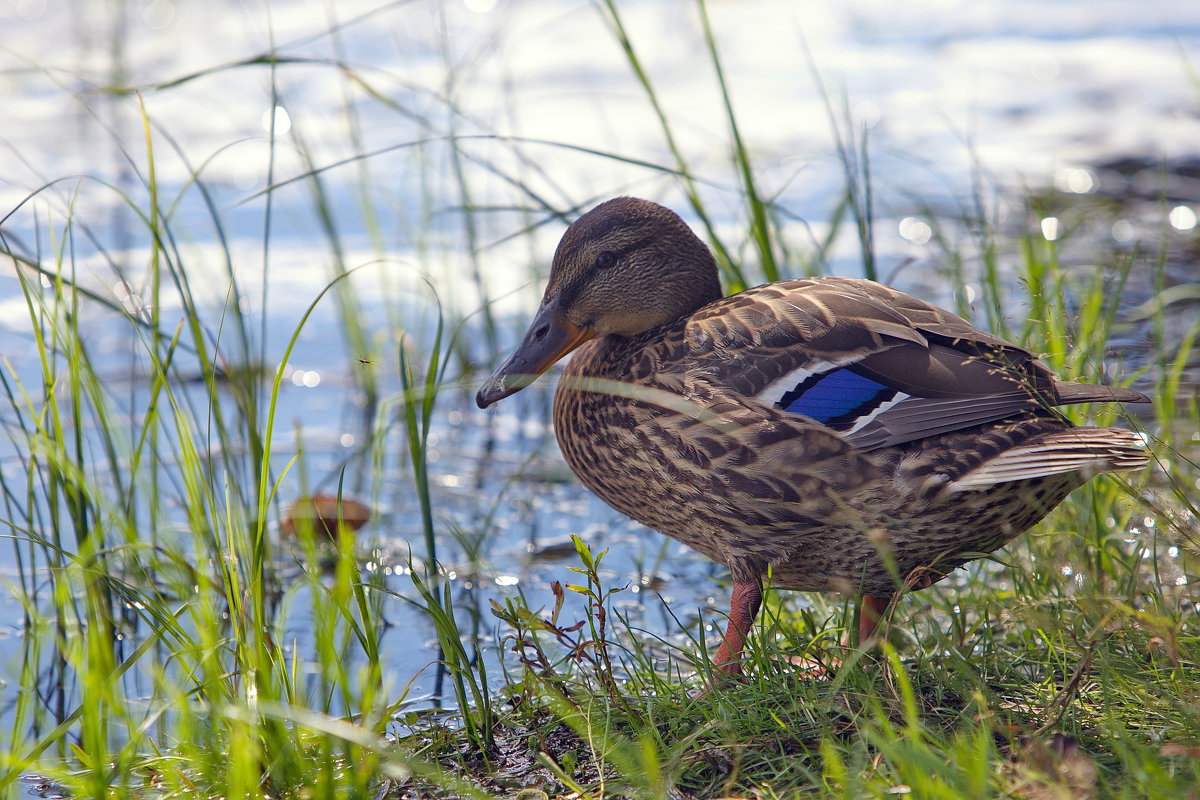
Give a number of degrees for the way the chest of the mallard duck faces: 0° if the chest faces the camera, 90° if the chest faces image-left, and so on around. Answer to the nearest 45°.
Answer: approximately 90°
